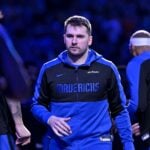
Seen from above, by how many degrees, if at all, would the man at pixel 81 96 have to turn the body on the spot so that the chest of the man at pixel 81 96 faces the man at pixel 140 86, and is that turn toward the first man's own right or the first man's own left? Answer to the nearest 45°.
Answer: approximately 135° to the first man's own left

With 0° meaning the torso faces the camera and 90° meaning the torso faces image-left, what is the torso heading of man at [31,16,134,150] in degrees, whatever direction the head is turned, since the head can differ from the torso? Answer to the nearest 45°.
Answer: approximately 0°
